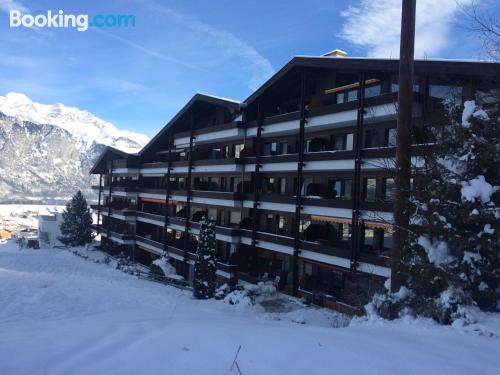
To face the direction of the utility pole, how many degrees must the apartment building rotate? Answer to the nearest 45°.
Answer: approximately 45° to its left

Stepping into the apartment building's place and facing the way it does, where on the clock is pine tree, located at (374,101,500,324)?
The pine tree is roughly at 10 o'clock from the apartment building.

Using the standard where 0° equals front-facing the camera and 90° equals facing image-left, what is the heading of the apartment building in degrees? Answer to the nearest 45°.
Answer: approximately 45°
